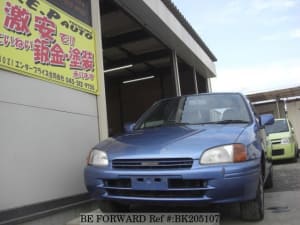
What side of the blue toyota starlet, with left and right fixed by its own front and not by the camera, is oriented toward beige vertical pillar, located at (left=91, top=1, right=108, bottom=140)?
right

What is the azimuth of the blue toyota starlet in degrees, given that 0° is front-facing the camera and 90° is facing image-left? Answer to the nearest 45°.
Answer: approximately 45°

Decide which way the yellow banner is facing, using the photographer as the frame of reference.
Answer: facing the viewer and to the right of the viewer

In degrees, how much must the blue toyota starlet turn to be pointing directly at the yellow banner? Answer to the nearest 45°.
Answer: approximately 90° to its right

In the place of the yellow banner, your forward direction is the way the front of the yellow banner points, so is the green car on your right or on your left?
on your left

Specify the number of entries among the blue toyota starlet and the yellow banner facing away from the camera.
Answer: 0

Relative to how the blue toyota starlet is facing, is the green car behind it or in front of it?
behind
